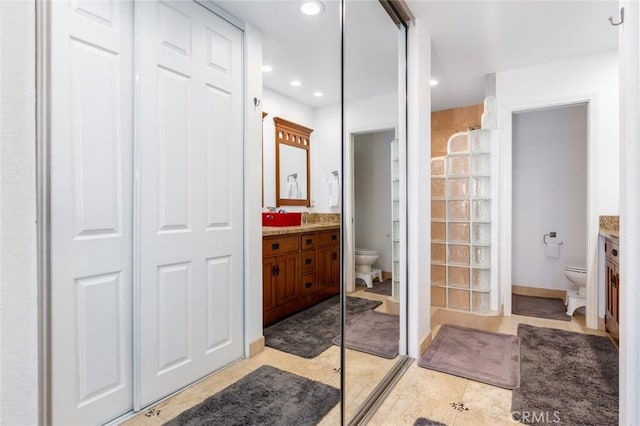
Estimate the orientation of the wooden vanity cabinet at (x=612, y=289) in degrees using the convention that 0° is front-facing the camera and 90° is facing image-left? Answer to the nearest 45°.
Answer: approximately 90°

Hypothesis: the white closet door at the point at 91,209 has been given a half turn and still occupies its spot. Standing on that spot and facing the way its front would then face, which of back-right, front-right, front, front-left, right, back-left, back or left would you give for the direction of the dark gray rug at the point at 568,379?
back-right

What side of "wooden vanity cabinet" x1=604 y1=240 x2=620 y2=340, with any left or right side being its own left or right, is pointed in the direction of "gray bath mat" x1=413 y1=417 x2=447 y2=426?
left

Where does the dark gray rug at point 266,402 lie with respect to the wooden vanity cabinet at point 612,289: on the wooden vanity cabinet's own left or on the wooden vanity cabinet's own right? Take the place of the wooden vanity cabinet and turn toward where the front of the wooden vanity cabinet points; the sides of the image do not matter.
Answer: on the wooden vanity cabinet's own left

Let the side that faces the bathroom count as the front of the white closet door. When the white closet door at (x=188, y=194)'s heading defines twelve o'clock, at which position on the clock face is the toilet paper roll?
The toilet paper roll is roughly at 10 o'clock from the white closet door.

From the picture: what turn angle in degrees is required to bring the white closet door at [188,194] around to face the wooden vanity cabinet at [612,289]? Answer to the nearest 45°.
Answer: approximately 45° to its left

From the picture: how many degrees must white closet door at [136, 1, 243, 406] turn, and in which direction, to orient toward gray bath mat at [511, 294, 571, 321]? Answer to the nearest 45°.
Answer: approximately 45° to its left

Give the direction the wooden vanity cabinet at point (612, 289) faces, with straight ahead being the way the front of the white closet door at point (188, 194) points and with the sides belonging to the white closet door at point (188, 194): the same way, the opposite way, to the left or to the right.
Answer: the opposite way
